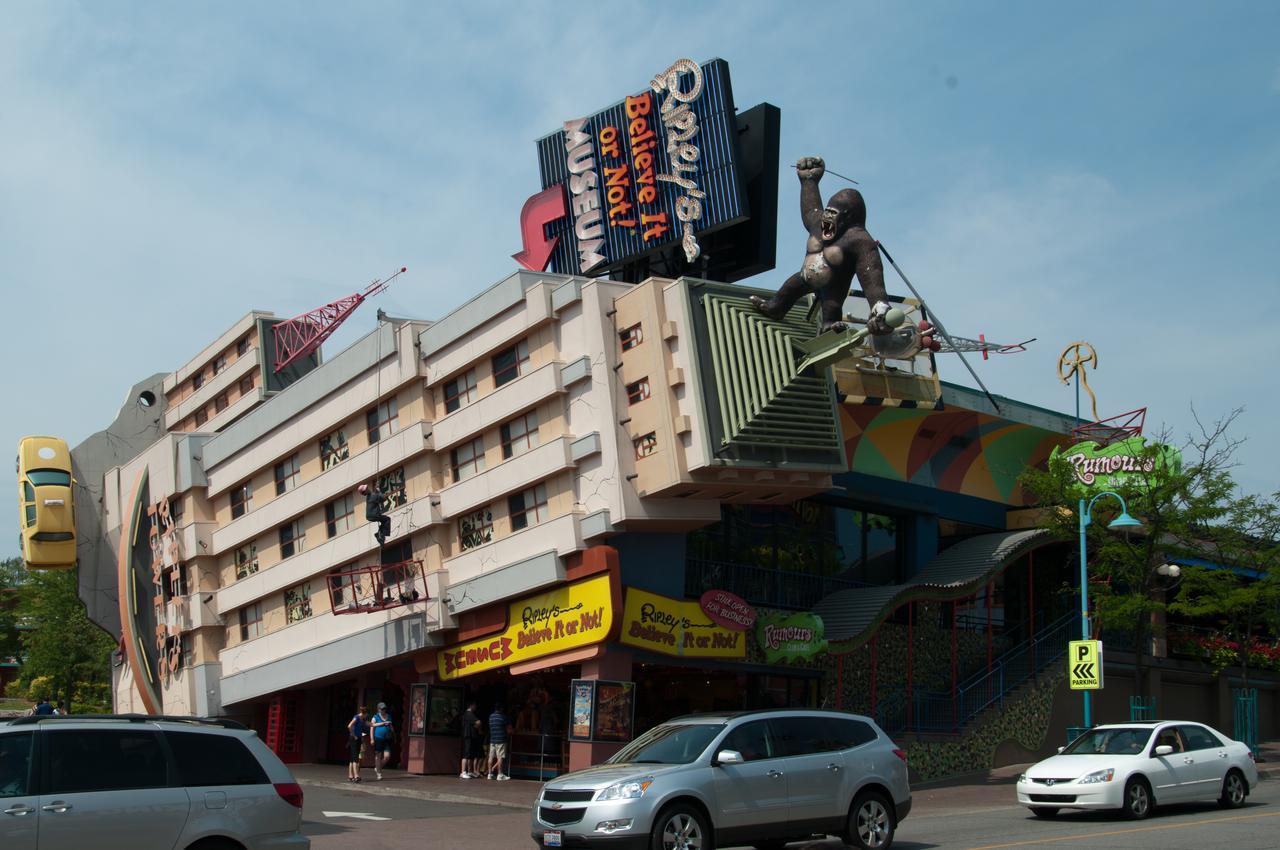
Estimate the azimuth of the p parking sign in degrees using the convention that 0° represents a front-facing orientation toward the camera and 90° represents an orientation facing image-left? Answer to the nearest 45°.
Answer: approximately 0°

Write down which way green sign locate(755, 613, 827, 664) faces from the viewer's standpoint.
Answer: facing the viewer

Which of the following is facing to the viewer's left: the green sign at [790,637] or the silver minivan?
the silver minivan

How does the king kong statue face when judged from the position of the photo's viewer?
facing the viewer and to the left of the viewer

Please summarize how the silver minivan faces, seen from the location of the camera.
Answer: facing to the left of the viewer

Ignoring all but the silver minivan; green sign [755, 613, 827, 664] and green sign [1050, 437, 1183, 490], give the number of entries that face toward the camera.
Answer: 2

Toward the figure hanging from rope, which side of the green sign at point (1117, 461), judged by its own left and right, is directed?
right

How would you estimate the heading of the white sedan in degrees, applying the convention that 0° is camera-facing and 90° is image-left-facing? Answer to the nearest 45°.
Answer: approximately 45°

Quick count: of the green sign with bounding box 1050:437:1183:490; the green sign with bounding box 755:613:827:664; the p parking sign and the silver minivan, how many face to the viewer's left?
1

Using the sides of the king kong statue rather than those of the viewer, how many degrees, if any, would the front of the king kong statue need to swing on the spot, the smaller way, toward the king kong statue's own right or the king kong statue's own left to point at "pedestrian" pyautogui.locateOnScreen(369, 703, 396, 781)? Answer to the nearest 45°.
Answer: approximately 45° to the king kong statue's own right
